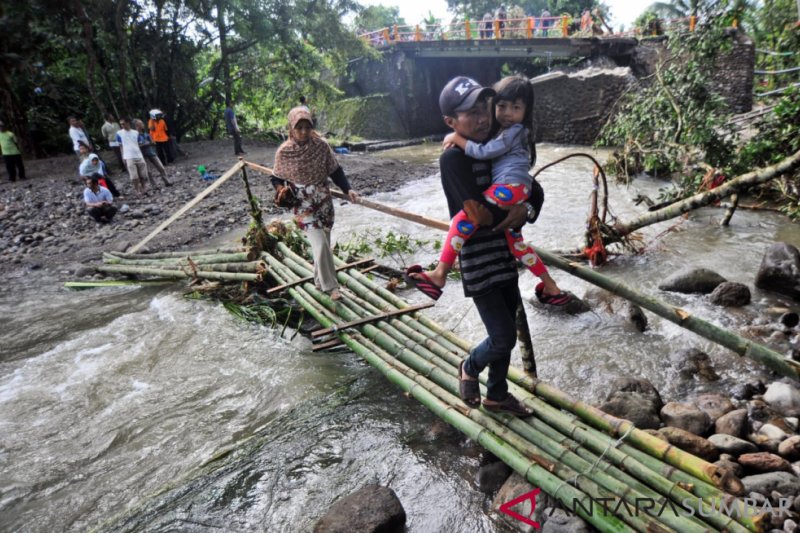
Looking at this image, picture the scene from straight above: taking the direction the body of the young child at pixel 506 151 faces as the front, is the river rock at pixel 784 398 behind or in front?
behind

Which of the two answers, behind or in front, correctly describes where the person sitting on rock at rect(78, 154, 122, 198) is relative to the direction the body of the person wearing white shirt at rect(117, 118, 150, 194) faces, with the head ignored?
in front

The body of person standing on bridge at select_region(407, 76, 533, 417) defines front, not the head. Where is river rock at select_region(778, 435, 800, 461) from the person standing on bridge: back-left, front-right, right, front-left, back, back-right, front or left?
front-left

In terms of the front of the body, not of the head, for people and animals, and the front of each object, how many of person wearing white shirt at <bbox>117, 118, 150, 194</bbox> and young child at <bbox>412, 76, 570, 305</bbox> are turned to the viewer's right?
0

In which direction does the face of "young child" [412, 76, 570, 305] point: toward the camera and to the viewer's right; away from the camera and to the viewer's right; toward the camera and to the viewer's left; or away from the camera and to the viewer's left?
toward the camera and to the viewer's left
